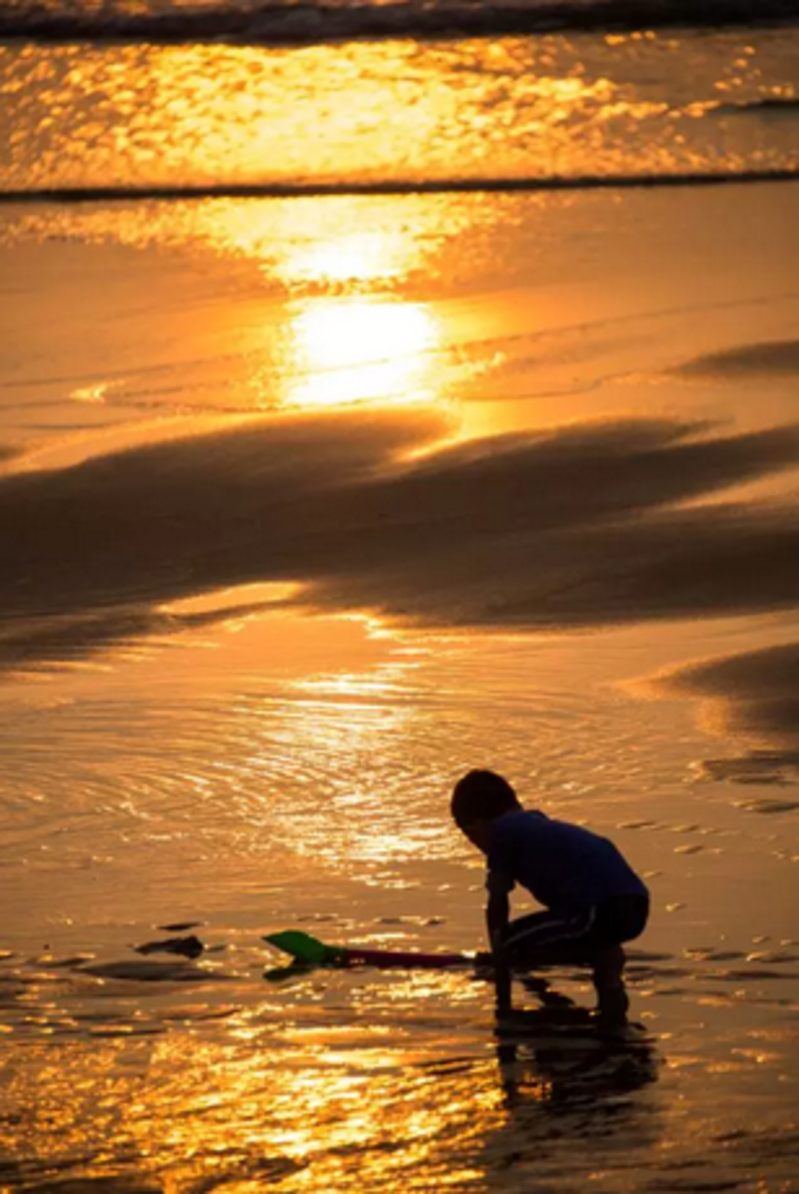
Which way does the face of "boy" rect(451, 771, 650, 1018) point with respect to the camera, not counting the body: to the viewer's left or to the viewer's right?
to the viewer's left

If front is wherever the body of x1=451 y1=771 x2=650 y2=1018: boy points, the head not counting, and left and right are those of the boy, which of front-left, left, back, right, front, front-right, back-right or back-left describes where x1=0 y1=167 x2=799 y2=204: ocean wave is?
right

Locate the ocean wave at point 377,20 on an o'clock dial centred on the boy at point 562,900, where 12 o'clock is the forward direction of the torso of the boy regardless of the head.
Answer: The ocean wave is roughly at 3 o'clock from the boy.

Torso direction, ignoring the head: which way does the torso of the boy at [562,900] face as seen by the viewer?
to the viewer's left
